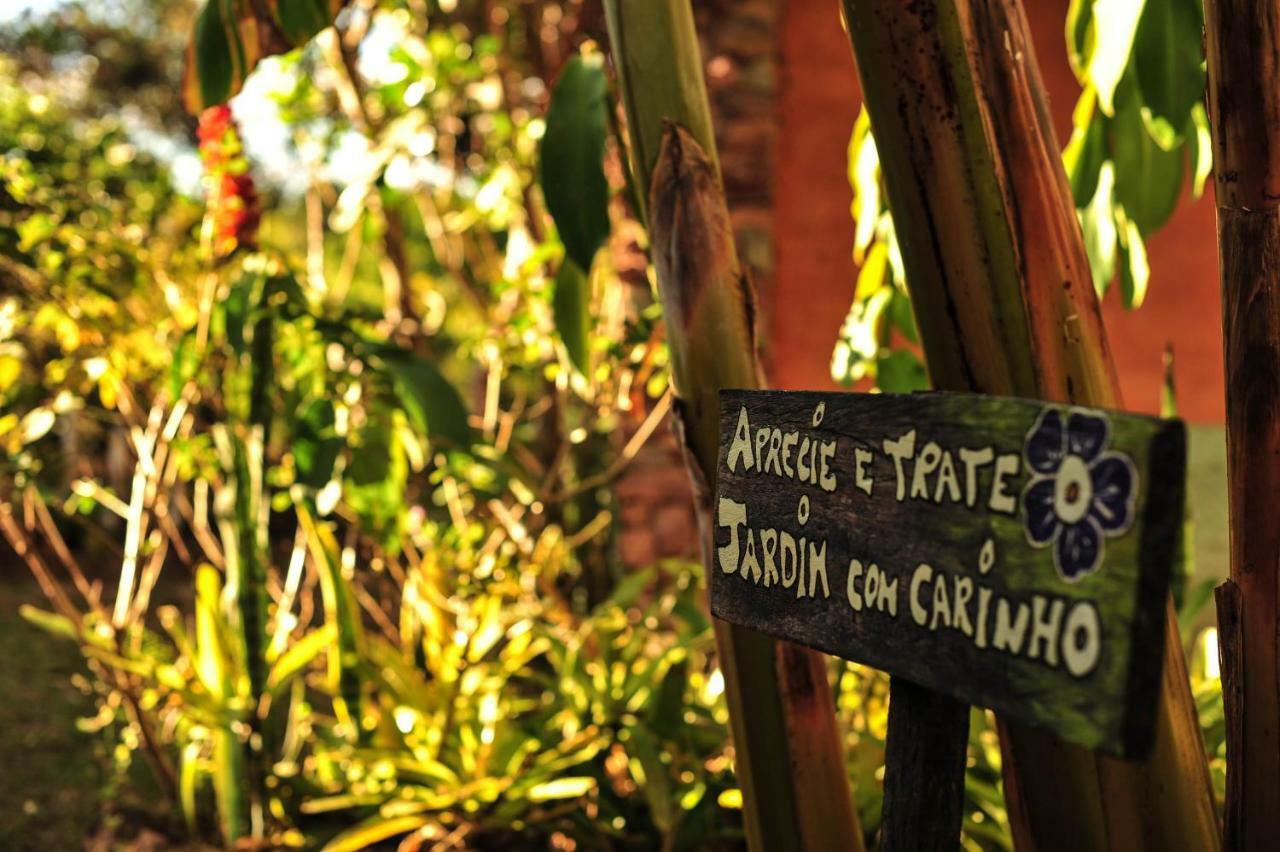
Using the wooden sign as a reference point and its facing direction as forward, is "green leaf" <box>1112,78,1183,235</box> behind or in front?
behind

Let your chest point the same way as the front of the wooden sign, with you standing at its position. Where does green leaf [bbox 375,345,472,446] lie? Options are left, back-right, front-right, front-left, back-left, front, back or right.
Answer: right

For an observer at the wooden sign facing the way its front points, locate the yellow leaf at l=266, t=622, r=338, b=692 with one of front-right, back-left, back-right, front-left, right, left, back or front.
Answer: right

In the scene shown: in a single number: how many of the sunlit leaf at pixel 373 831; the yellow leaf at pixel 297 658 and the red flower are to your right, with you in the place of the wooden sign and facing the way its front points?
3

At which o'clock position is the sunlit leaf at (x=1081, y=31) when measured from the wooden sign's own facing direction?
The sunlit leaf is roughly at 5 o'clock from the wooden sign.

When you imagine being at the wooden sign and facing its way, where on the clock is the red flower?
The red flower is roughly at 3 o'clock from the wooden sign.

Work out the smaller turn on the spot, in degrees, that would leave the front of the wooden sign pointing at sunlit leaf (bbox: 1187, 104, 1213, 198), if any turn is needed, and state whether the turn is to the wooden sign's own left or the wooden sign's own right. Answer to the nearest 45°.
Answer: approximately 135° to the wooden sign's own right

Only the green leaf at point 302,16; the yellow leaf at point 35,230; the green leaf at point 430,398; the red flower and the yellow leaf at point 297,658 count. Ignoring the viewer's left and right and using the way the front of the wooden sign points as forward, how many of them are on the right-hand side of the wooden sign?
5

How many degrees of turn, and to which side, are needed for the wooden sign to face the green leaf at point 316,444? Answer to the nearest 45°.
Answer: approximately 90° to its right

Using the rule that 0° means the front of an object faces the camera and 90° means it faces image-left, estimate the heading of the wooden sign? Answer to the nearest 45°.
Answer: approximately 45°

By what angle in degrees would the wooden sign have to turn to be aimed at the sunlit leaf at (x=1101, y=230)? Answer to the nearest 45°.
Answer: approximately 135° to its right

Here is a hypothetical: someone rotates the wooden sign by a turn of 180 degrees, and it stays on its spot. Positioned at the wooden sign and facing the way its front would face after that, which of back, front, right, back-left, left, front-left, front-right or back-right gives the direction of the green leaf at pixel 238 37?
left

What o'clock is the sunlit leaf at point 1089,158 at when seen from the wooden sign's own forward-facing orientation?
The sunlit leaf is roughly at 5 o'clock from the wooden sign.

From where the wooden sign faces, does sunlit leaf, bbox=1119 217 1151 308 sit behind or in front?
behind

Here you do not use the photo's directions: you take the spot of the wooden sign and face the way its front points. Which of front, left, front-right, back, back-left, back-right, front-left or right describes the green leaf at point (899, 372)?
back-right
